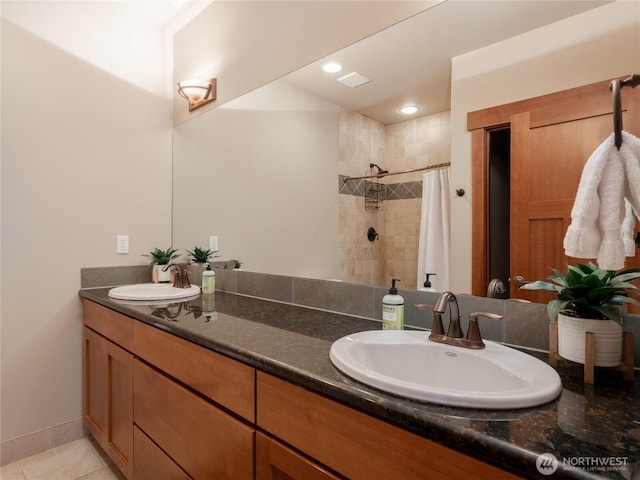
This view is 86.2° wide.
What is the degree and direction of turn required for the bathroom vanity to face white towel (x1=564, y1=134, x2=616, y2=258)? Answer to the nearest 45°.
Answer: approximately 135° to its left

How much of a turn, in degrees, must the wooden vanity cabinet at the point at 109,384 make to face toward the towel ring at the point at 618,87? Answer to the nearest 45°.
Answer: approximately 90° to its left

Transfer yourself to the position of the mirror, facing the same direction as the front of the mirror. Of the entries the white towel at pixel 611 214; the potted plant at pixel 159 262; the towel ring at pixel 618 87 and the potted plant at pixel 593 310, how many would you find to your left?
3

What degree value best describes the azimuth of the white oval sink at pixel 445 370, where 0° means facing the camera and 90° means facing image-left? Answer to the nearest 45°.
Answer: approximately 45°

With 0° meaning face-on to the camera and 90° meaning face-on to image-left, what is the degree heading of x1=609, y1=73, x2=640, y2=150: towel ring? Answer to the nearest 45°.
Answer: approximately 90°
